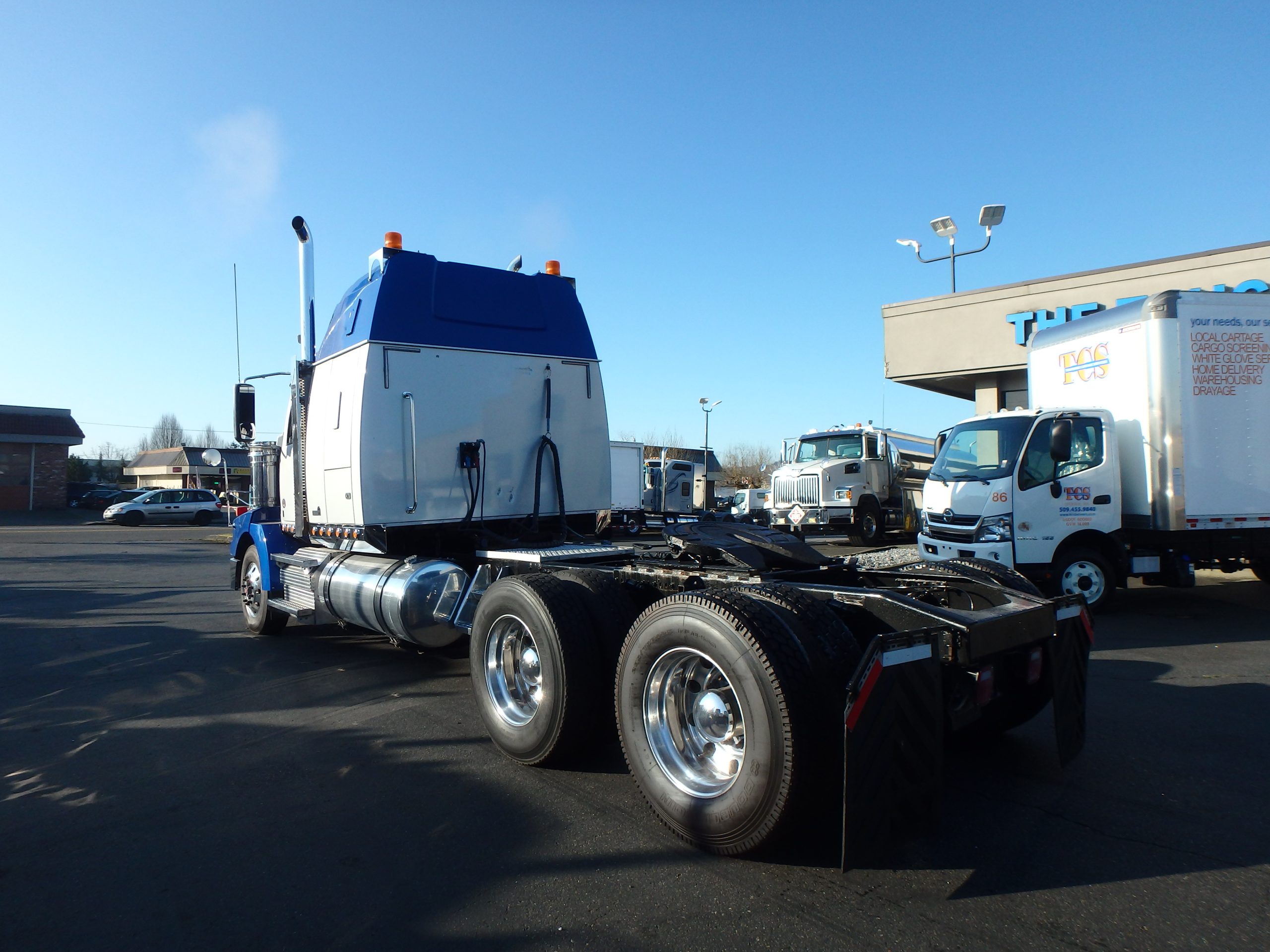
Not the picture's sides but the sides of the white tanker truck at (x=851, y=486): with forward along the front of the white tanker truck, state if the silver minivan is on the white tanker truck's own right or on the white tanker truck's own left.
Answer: on the white tanker truck's own right

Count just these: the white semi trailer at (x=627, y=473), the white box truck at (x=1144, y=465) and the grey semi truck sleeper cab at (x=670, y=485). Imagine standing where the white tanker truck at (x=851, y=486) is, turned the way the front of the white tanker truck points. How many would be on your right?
2

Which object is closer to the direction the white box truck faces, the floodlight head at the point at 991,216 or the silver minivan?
the silver minivan

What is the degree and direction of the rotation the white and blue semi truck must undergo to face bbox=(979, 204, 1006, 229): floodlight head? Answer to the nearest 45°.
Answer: approximately 90° to its right

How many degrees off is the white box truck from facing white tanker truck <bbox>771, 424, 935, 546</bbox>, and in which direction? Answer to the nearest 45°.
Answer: approximately 90° to its right

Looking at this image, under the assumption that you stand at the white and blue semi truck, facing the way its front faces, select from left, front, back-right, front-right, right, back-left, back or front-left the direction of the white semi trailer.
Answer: front-right

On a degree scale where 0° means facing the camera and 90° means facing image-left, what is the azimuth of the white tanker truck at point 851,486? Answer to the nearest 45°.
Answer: approximately 45°

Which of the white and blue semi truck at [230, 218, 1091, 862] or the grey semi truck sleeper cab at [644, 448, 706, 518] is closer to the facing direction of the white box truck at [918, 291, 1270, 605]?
the white and blue semi truck

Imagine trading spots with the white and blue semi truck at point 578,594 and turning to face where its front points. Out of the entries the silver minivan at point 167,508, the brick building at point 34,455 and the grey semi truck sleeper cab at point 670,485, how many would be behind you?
0

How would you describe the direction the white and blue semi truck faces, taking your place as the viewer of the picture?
facing away from the viewer and to the left of the viewer

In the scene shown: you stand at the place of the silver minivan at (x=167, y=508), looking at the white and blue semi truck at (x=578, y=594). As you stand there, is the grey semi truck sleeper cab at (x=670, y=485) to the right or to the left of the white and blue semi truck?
left

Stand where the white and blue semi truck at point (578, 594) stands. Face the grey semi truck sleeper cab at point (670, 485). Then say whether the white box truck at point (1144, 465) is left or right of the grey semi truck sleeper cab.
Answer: right

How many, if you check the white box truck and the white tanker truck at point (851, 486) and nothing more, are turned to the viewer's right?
0

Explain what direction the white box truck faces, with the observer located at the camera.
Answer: facing the viewer and to the left of the viewer

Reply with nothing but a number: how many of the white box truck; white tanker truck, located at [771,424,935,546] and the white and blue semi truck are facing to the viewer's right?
0
